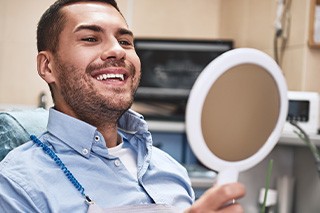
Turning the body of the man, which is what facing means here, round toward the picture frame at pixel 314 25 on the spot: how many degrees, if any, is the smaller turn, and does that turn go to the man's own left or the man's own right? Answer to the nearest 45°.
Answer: approximately 90° to the man's own left

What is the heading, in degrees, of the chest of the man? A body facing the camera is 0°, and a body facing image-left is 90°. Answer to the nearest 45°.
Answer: approximately 315°

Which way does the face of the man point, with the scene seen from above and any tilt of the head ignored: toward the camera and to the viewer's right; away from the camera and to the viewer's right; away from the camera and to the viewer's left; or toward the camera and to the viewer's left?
toward the camera and to the viewer's right
